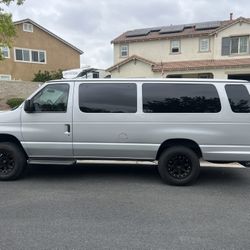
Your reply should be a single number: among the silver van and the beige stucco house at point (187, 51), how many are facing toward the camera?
1

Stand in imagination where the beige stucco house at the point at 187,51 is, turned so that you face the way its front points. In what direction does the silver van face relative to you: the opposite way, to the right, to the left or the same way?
to the right

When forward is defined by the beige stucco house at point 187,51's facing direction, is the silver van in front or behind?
in front

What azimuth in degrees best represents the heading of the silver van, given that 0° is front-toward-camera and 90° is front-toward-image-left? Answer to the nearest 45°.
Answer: approximately 90°

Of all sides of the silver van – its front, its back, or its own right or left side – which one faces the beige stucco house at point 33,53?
right

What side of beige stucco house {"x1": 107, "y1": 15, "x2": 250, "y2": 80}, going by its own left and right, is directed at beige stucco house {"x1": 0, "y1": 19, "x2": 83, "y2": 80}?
right

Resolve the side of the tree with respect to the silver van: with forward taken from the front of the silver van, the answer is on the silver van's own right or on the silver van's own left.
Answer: on the silver van's own right

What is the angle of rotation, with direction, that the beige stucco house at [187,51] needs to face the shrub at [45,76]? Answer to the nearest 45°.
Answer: approximately 90° to its right

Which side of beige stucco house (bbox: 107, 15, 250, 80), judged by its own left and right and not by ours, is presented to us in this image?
front
